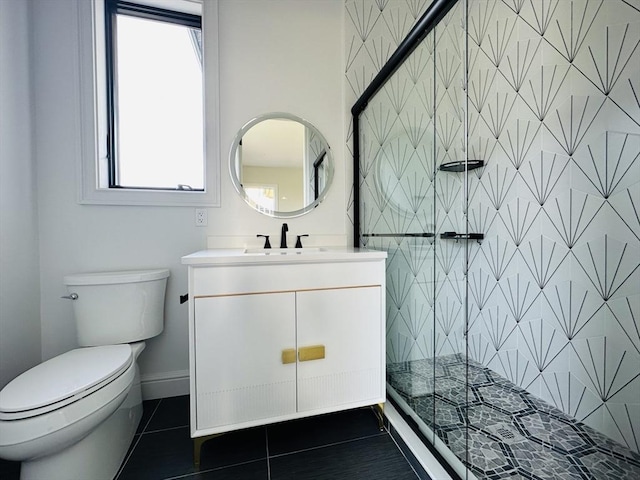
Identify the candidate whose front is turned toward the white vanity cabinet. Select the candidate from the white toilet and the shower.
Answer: the shower

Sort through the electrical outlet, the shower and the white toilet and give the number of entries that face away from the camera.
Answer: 0

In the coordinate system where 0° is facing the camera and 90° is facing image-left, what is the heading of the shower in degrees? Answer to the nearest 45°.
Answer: approximately 45°

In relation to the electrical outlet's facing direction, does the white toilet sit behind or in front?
in front

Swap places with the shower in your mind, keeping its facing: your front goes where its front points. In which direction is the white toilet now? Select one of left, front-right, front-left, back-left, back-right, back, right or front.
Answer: front

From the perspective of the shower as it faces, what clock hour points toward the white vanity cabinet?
The white vanity cabinet is roughly at 12 o'clock from the shower.

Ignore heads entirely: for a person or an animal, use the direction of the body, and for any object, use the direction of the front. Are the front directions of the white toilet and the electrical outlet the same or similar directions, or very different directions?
same or similar directions

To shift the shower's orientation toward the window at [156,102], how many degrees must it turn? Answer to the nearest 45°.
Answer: approximately 45° to its right

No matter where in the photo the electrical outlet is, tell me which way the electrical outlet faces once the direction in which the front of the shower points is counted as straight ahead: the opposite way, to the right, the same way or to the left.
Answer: to the left

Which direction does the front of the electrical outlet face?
toward the camera

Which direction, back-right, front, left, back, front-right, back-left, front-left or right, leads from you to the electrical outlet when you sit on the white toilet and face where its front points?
back

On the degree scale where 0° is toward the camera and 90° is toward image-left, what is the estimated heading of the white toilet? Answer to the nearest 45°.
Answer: approximately 45°
